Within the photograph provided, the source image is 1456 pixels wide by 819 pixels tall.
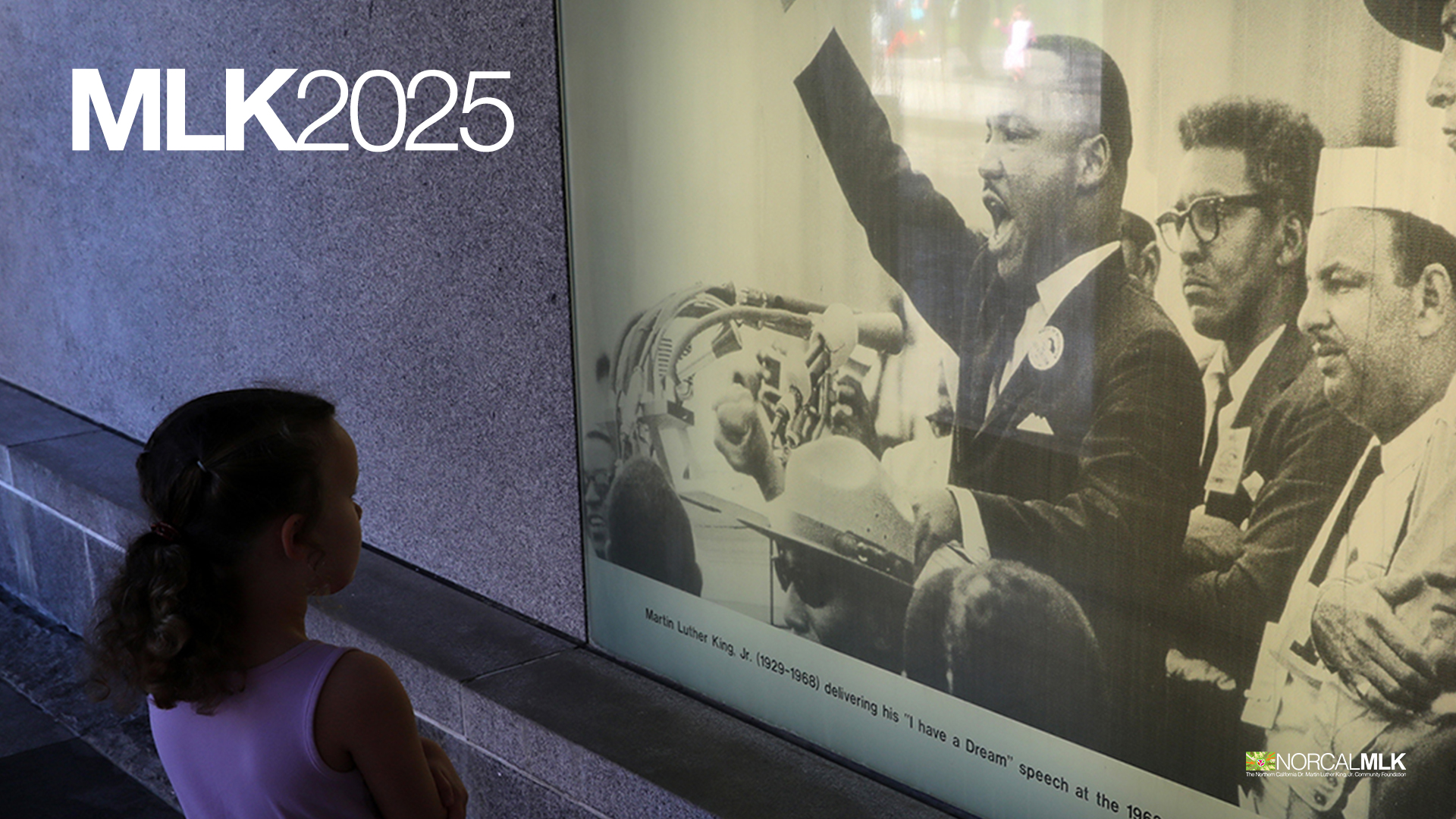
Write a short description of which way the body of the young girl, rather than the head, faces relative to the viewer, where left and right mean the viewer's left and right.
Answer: facing away from the viewer and to the right of the viewer

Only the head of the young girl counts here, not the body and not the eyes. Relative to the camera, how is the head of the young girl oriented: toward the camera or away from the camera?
away from the camera
